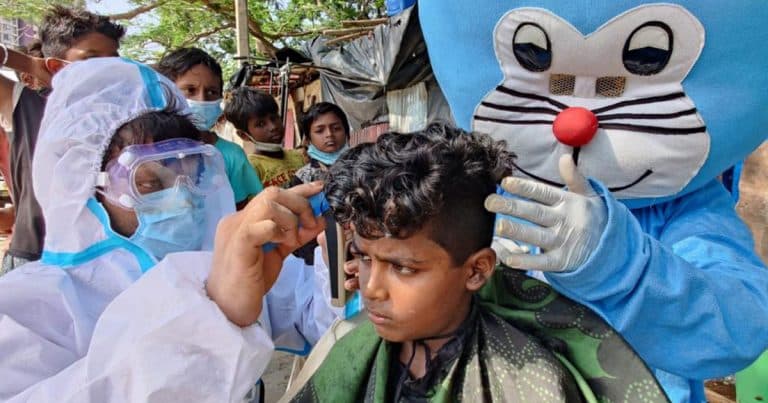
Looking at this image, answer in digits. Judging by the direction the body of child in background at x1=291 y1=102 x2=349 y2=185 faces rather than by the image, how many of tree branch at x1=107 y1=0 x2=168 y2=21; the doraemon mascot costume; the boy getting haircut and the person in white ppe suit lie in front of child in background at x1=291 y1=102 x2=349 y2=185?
3

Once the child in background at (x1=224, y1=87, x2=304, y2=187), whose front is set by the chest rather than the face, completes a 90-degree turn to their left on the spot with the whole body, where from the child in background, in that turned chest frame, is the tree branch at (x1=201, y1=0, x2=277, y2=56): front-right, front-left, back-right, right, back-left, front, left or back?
front-left

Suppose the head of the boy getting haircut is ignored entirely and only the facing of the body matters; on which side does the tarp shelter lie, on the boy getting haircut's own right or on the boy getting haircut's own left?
on the boy getting haircut's own right

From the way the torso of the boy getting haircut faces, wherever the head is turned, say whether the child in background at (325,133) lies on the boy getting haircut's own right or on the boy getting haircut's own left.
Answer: on the boy getting haircut's own right

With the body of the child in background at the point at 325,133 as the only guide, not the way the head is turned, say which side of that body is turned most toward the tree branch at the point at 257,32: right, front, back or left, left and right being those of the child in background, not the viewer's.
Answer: back

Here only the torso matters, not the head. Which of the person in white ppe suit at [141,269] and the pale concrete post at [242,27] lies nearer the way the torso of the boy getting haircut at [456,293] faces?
the person in white ppe suit

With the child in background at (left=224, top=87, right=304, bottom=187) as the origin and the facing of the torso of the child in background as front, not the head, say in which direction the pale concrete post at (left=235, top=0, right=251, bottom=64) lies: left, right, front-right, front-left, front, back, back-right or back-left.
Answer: back-left
